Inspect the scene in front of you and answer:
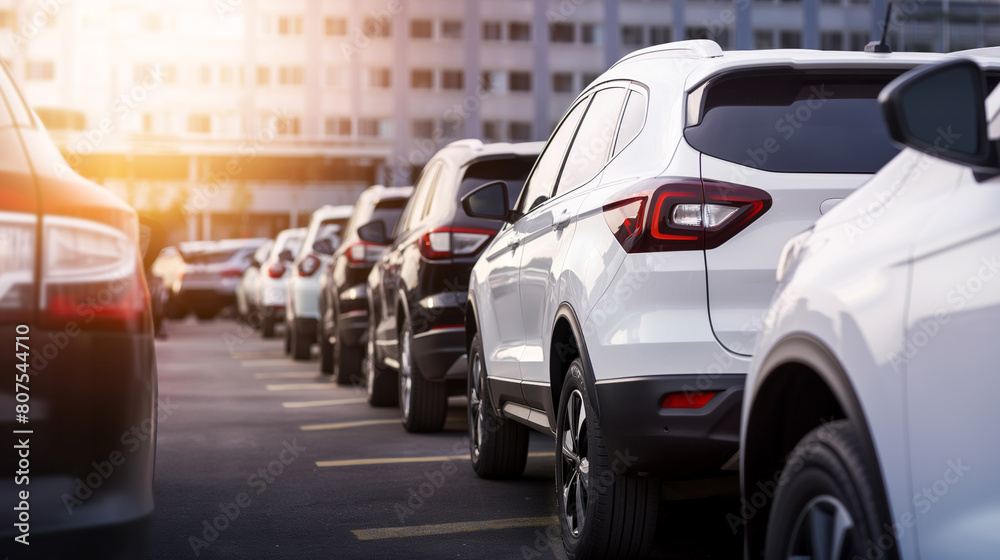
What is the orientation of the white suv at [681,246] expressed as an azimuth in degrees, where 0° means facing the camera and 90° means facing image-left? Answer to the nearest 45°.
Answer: approximately 135°

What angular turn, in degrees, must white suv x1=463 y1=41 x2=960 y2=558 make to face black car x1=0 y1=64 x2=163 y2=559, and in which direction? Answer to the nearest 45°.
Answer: approximately 90° to its left

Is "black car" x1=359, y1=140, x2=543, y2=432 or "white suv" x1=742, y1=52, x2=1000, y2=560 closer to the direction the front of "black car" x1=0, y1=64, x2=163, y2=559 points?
the black car

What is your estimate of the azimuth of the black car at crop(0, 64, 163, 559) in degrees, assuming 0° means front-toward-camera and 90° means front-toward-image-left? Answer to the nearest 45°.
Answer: approximately 180°

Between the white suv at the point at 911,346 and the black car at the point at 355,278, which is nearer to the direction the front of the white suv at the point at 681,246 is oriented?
the black car

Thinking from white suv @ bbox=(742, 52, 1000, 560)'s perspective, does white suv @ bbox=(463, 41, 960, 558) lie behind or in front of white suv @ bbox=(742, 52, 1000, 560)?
in front

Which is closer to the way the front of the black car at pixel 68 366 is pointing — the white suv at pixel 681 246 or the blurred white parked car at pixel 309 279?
the blurred white parked car

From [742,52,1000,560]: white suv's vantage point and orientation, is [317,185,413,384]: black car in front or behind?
in front

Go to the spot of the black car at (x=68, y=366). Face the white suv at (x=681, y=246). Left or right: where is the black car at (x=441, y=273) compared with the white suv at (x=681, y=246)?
left

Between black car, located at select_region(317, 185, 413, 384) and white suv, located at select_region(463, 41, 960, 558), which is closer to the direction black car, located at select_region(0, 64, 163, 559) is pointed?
the black car

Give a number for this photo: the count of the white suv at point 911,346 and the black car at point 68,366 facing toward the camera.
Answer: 0
